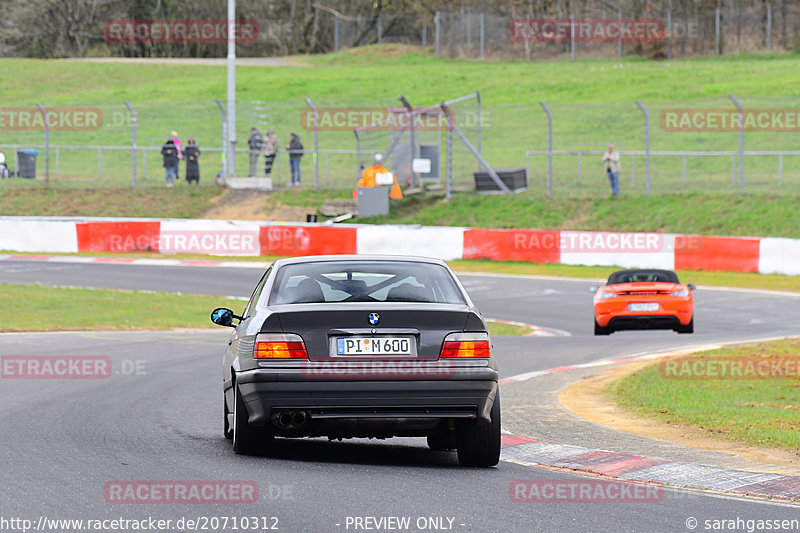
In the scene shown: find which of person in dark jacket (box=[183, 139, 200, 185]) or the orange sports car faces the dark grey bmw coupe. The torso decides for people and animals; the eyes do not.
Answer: the person in dark jacket

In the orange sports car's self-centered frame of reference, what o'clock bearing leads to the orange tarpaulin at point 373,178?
The orange tarpaulin is roughly at 11 o'clock from the orange sports car.

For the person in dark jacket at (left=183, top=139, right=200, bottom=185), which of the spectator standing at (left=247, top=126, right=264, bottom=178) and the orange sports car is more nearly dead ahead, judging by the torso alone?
the orange sports car

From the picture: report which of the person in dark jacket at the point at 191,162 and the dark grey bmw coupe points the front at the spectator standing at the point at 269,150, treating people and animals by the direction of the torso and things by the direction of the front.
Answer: the dark grey bmw coupe

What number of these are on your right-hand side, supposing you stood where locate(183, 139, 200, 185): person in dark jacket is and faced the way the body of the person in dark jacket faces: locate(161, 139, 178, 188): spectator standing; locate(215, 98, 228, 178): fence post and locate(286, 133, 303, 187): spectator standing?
1

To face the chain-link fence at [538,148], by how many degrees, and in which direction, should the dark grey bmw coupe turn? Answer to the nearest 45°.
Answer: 0° — it already faces it

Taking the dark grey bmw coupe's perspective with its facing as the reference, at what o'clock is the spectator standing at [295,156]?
The spectator standing is roughly at 12 o'clock from the dark grey bmw coupe.

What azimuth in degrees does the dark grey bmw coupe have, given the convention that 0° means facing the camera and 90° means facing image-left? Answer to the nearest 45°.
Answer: approximately 180°

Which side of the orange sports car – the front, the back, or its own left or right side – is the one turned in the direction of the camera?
back

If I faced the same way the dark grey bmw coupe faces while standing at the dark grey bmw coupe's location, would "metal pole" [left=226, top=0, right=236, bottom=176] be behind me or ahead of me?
ahead

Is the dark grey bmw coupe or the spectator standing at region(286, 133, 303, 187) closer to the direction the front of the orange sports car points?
the spectator standing

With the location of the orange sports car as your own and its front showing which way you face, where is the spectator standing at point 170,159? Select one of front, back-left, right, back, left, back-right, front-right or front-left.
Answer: front-left

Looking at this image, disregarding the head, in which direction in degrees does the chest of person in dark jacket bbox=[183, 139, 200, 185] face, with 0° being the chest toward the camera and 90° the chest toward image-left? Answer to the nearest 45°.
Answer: approximately 0°

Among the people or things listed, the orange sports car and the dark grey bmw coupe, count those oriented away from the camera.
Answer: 2
